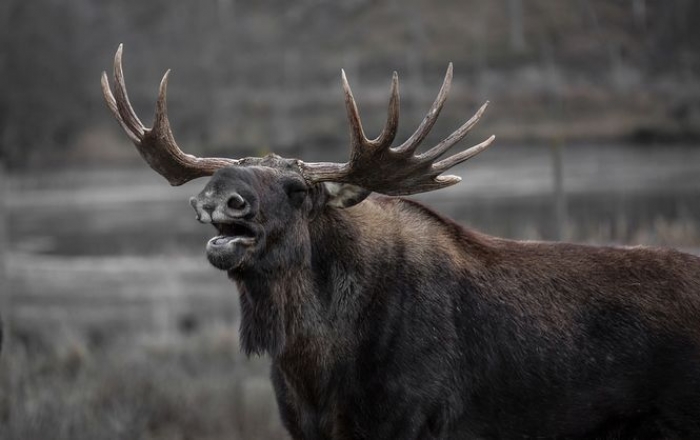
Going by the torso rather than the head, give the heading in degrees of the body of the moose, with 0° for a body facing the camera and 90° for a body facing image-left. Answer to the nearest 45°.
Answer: approximately 45°
